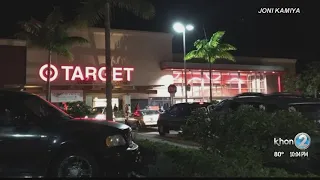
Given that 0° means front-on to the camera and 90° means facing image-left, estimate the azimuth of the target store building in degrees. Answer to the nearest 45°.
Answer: approximately 0°

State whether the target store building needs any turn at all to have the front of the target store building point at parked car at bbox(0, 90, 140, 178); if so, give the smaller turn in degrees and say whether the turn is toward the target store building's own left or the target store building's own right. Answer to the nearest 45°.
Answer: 0° — it already faces it

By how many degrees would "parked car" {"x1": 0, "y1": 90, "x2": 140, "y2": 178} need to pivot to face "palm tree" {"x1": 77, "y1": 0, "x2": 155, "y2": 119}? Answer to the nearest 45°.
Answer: approximately 90° to its left

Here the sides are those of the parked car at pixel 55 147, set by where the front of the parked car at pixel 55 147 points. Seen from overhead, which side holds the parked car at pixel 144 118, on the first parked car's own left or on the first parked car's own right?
on the first parked car's own left

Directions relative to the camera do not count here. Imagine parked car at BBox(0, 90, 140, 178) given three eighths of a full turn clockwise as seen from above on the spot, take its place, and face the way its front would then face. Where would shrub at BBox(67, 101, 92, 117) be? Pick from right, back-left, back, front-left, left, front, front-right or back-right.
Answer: back-right

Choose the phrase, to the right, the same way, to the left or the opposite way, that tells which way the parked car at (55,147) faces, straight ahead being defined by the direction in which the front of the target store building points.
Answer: to the left

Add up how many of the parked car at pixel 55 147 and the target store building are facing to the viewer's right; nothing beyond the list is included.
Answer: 1

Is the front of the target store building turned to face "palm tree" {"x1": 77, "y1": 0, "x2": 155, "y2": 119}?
yes

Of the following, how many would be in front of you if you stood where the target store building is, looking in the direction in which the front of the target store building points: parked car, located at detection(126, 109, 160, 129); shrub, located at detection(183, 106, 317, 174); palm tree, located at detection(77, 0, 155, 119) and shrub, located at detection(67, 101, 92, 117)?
4

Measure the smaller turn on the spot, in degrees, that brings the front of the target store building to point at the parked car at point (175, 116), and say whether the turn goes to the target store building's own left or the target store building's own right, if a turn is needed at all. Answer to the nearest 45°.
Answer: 0° — it already faces it

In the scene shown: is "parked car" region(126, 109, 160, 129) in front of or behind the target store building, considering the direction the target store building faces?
in front

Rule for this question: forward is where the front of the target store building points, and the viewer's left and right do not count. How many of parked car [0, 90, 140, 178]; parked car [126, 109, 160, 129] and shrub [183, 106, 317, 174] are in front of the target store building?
3

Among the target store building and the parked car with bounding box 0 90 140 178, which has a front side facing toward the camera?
the target store building

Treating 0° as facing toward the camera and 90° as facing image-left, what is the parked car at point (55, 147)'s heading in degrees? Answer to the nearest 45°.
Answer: approximately 270°
